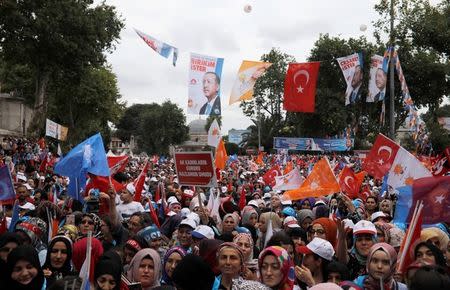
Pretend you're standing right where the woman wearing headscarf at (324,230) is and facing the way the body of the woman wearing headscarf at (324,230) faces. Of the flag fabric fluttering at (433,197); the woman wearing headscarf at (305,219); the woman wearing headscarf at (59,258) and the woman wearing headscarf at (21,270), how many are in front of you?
2

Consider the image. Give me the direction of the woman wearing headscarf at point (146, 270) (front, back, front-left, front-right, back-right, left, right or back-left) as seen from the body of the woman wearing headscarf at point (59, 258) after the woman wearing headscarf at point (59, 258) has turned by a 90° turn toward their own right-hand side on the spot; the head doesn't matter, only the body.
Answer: back-left

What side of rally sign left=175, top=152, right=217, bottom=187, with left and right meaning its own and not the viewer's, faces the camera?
front

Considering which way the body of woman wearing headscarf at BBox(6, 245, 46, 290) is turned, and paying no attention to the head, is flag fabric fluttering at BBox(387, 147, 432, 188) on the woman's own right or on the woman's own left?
on the woman's own left

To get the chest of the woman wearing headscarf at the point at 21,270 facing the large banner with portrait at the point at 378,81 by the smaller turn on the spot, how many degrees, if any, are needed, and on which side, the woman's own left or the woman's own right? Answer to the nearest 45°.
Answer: approximately 135° to the woman's own left

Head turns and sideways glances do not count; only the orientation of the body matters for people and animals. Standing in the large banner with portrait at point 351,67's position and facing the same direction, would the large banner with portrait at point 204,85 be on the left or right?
on its right

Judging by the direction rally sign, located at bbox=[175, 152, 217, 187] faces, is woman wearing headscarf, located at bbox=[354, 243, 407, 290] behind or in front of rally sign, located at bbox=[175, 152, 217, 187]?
in front

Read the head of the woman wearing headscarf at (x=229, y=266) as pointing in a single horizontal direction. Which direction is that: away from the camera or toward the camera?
toward the camera

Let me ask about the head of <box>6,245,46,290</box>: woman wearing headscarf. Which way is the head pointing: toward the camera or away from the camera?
toward the camera

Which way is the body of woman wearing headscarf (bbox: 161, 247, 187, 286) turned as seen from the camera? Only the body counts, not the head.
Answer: toward the camera

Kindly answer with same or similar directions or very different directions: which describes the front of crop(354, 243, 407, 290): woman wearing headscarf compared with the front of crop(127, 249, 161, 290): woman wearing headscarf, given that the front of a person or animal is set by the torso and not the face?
same or similar directions

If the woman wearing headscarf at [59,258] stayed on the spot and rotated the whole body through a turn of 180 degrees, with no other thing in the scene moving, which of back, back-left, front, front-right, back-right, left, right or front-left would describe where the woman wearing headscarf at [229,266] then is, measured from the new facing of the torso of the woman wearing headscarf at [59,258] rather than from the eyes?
back-right

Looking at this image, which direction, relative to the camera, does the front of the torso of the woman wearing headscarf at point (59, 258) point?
toward the camera
